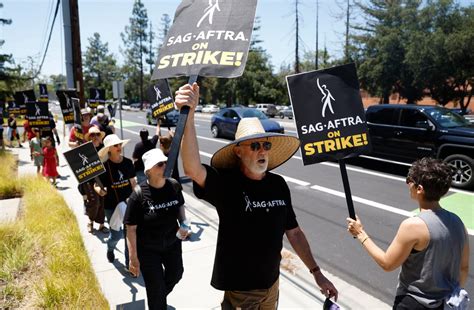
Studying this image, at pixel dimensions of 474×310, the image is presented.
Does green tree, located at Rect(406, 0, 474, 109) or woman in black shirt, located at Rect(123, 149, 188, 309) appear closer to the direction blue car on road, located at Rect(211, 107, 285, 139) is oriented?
the woman in black shirt

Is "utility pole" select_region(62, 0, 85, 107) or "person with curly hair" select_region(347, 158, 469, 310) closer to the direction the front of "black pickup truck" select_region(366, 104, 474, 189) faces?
the person with curly hair

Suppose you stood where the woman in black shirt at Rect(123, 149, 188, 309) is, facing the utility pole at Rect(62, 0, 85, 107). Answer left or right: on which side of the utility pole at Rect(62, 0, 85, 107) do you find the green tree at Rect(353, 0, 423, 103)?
right

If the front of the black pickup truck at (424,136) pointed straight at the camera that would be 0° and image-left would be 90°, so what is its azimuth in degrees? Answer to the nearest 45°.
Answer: approximately 315°

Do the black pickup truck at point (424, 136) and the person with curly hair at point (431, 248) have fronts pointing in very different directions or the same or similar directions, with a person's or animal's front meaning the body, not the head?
very different directions

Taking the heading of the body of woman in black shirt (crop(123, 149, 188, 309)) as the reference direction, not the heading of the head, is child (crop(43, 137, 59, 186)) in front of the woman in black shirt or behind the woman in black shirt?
behind
